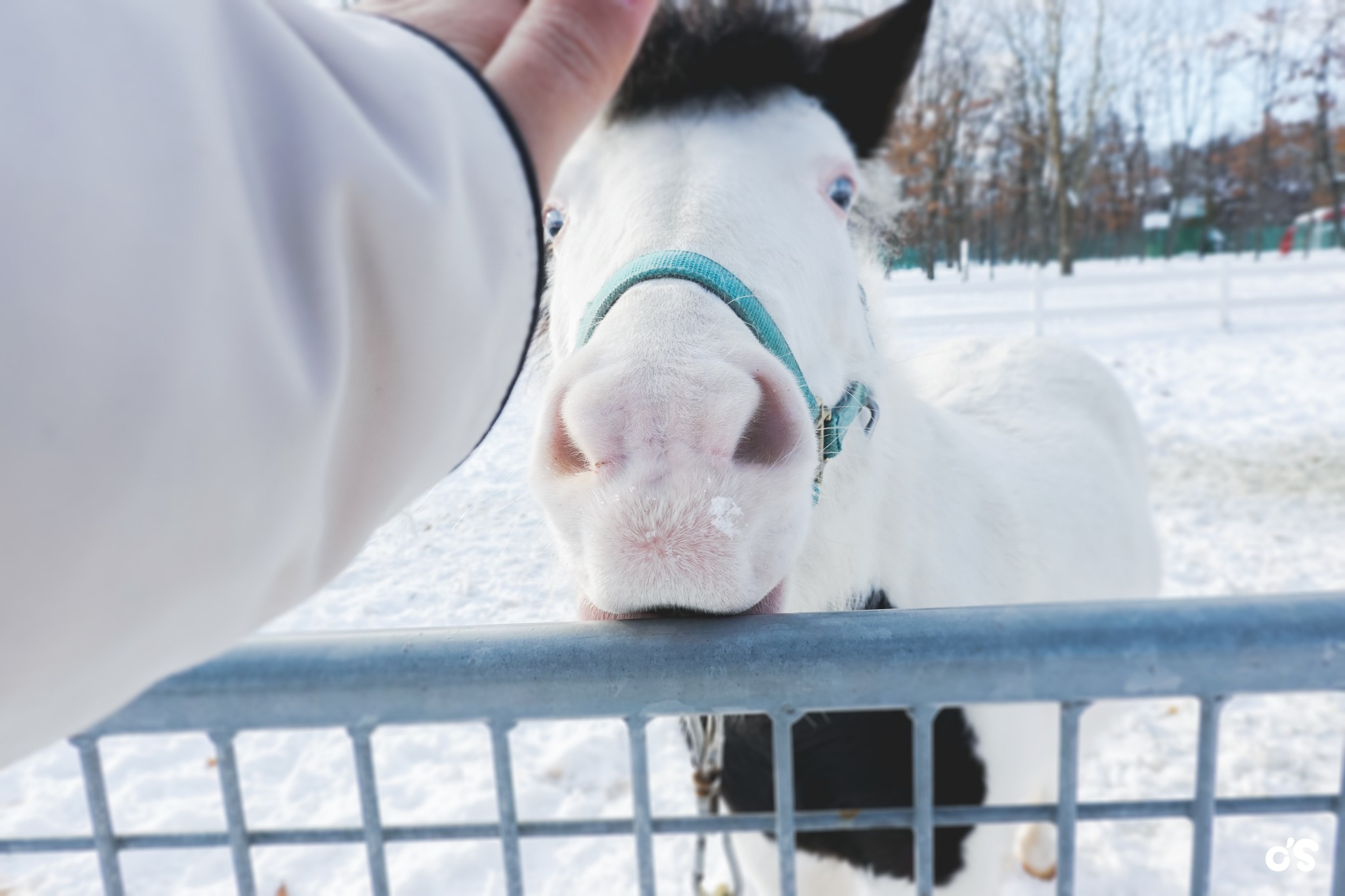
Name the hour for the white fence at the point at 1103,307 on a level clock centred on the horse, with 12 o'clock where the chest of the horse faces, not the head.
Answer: The white fence is roughly at 5 o'clock from the horse.

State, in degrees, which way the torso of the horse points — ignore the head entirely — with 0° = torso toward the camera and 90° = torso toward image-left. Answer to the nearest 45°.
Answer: approximately 45°
